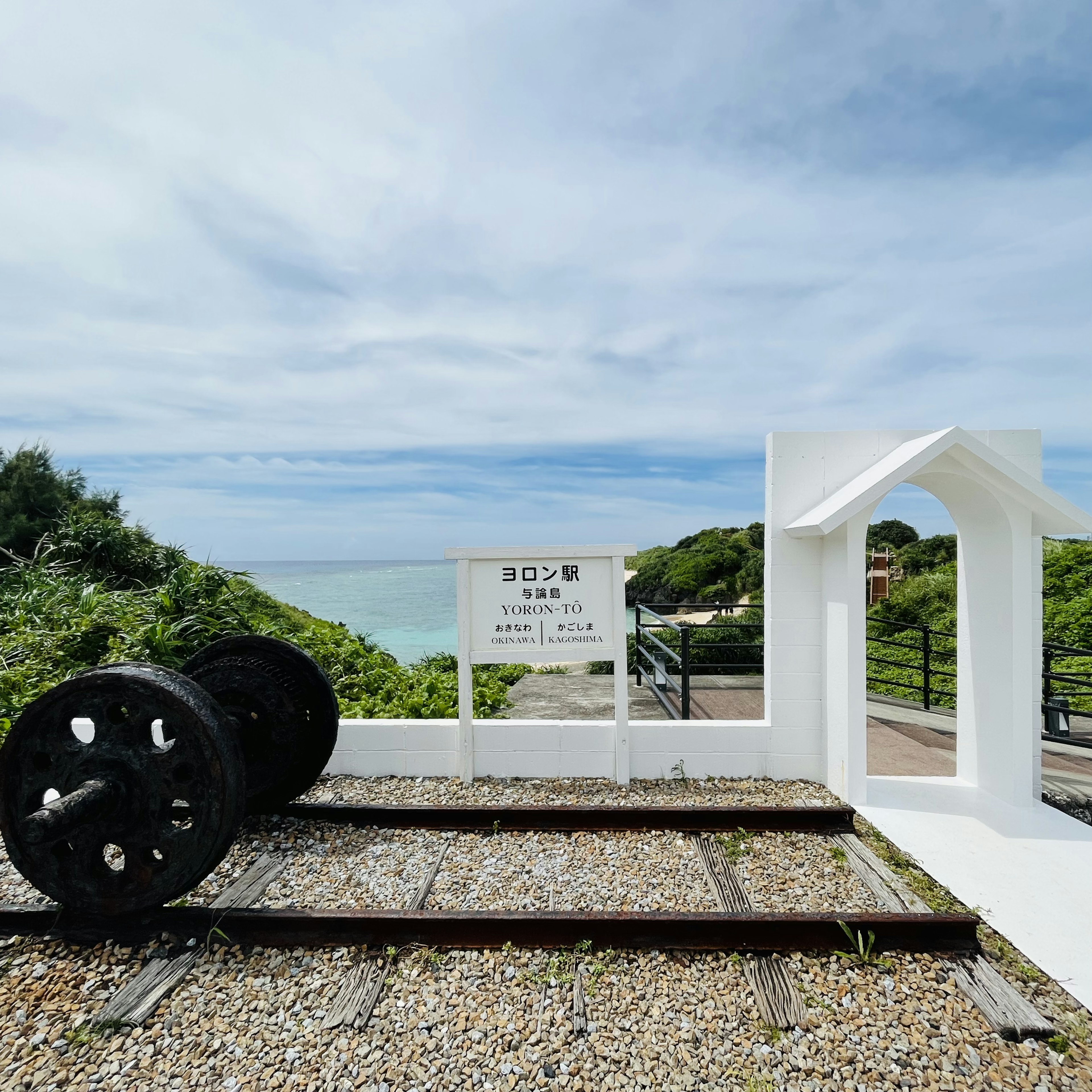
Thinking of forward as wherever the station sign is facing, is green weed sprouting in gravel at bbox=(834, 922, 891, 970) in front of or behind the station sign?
in front

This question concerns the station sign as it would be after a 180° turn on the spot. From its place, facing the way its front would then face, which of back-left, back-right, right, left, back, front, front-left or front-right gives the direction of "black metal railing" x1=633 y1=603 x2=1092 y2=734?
front-right

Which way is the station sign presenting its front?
toward the camera

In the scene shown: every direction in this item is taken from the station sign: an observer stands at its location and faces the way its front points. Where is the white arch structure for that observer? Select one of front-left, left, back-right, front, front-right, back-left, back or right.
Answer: left

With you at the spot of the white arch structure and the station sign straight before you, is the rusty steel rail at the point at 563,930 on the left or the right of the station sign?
left

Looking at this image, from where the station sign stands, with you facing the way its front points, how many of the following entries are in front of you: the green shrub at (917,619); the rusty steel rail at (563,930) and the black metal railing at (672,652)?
1

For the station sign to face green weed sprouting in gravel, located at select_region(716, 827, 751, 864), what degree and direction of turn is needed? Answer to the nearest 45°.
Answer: approximately 45° to its left

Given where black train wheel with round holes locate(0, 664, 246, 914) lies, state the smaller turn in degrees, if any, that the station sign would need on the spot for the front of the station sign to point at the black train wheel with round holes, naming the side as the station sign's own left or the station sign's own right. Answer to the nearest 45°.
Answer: approximately 45° to the station sign's own right

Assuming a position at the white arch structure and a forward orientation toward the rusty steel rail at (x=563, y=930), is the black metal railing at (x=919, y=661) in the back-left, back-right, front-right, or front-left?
back-right

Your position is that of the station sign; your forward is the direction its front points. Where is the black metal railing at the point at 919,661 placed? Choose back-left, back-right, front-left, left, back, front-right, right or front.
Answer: back-left

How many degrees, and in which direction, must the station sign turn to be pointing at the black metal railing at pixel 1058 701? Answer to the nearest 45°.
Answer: approximately 90° to its left

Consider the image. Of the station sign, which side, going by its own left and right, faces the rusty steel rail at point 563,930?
front
